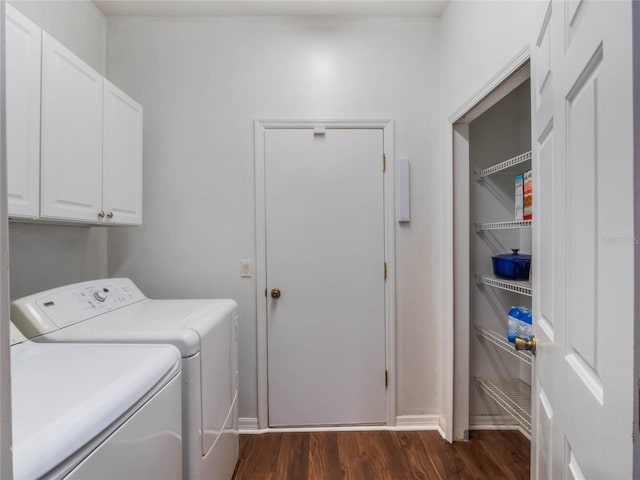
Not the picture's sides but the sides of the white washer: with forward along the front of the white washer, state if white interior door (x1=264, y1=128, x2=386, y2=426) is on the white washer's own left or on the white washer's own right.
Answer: on the white washer's own left

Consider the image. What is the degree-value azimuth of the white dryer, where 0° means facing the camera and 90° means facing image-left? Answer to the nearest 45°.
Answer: approximately 315°

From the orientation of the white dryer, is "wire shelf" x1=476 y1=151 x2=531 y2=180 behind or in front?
in front

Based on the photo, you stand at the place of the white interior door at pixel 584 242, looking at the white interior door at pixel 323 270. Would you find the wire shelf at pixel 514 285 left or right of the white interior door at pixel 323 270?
right

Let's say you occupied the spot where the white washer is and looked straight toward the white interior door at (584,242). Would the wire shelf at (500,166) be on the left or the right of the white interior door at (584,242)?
left

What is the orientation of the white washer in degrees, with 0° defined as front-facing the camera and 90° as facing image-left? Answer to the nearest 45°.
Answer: approximately 315°

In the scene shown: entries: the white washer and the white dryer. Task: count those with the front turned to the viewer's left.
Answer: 0

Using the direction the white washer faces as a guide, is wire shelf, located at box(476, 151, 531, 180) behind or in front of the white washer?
in front
